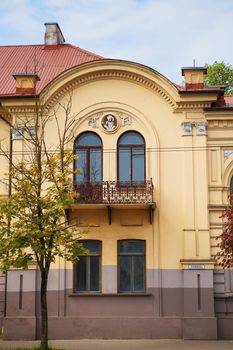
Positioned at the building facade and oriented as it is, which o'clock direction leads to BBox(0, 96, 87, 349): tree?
The tree is roughly at 1 o'clock from the building facade.

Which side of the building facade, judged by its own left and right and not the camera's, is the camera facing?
front

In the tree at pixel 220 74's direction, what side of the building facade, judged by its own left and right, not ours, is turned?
back
